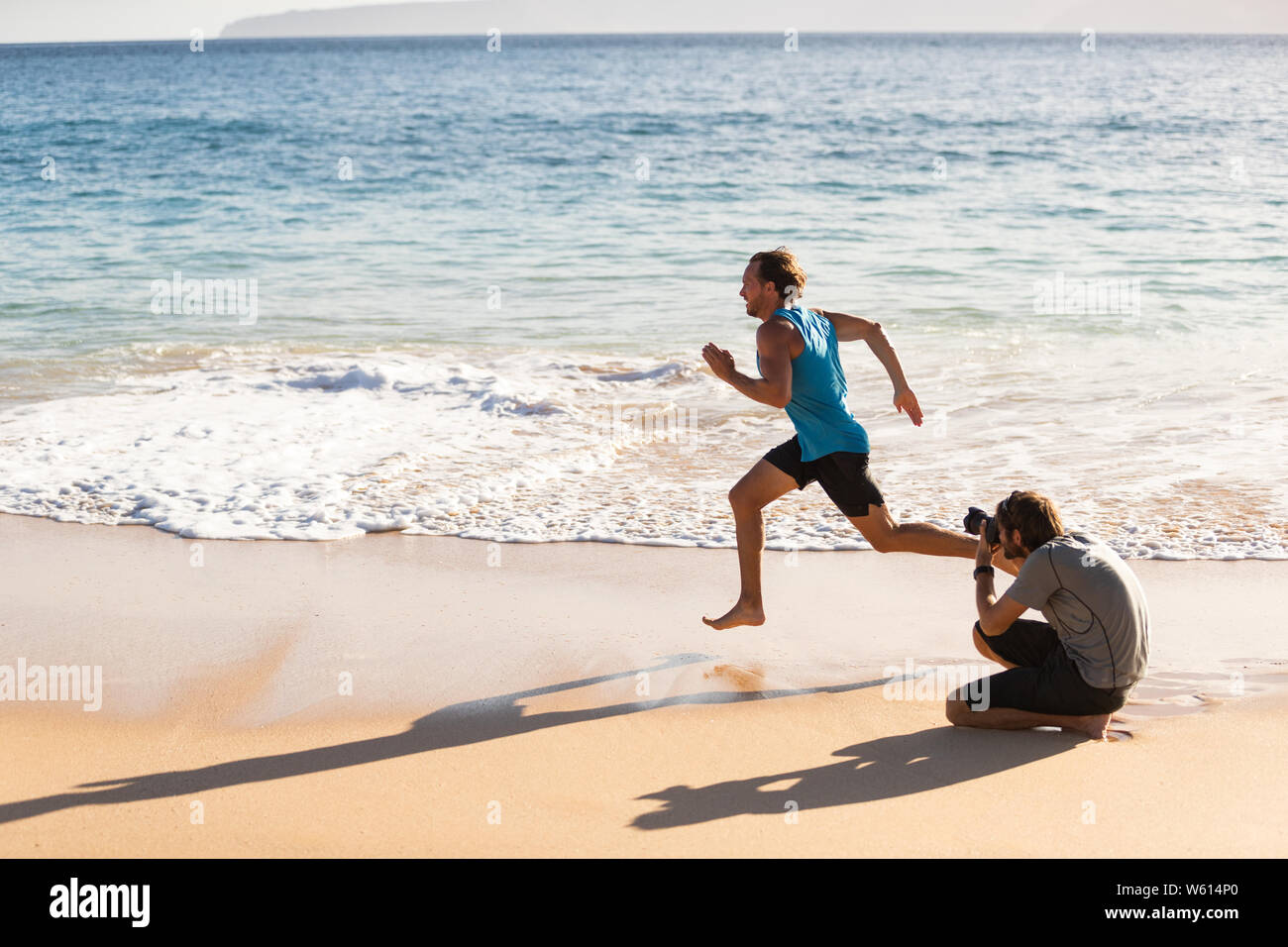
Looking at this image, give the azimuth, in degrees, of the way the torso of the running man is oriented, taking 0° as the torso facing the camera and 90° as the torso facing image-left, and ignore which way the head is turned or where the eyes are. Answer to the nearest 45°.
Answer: approximately 90°

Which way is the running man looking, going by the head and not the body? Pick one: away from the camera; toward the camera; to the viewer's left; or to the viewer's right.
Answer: to the viewer's left

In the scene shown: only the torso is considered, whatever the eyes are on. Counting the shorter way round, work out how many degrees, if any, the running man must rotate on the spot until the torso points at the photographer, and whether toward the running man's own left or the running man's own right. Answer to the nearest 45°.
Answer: approximately 135° to the running man's own left
